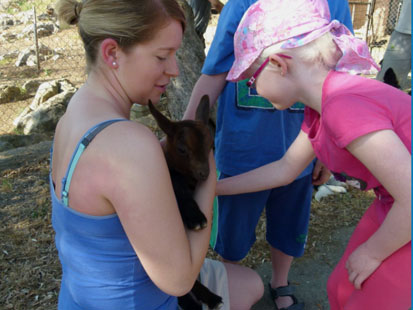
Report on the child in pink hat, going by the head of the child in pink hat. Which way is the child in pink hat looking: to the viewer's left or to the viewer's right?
to the viewer's left

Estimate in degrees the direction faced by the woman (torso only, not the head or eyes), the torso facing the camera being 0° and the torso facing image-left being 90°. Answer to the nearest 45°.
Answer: approximately 225°

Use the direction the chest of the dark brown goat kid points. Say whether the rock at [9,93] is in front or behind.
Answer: behind

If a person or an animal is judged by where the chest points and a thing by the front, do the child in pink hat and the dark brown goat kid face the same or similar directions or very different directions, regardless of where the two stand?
very different directions

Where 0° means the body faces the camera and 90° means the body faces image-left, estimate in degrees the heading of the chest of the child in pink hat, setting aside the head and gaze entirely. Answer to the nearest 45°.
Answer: approximately 90°

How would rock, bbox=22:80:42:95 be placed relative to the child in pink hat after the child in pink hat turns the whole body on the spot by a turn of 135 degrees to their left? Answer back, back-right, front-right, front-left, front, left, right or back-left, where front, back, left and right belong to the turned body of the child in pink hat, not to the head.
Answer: back

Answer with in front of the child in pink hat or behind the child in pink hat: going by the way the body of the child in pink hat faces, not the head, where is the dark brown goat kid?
in front

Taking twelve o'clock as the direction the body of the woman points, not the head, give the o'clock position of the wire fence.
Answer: The wire fence is roughly at 10 o'clock from the woman.

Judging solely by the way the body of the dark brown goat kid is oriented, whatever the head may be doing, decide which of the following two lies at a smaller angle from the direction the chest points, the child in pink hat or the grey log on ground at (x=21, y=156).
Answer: the child in pink hat

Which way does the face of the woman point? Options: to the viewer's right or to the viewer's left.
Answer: to the viewer's right

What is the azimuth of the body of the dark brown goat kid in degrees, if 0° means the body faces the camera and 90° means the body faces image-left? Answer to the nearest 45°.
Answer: approximately 315°

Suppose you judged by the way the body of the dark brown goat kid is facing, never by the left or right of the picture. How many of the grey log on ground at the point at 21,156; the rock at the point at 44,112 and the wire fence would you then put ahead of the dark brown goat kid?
0
